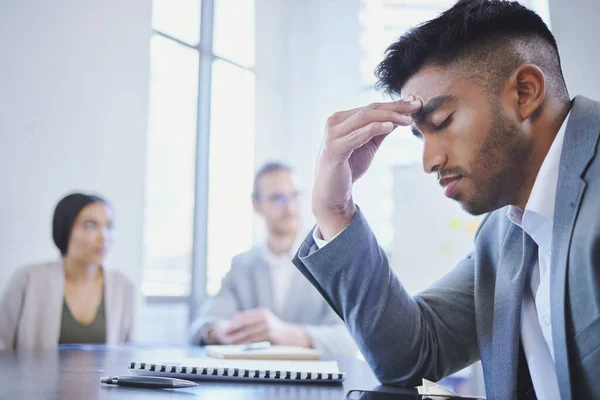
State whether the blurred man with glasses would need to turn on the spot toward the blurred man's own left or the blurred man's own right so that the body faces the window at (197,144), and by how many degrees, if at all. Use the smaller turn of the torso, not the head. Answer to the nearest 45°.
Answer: approximately 180°

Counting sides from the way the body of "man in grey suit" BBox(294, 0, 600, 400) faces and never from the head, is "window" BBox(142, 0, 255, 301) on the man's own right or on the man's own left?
on the man's own right

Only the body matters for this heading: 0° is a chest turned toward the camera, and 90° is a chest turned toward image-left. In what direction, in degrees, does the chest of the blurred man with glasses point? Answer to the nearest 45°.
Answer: approximately 0°

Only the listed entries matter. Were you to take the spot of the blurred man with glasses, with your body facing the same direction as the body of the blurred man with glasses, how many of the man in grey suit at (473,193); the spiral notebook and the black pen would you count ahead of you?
3

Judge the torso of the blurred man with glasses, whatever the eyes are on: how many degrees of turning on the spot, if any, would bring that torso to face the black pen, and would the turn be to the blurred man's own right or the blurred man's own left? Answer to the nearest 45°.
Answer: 0° — they already face it
